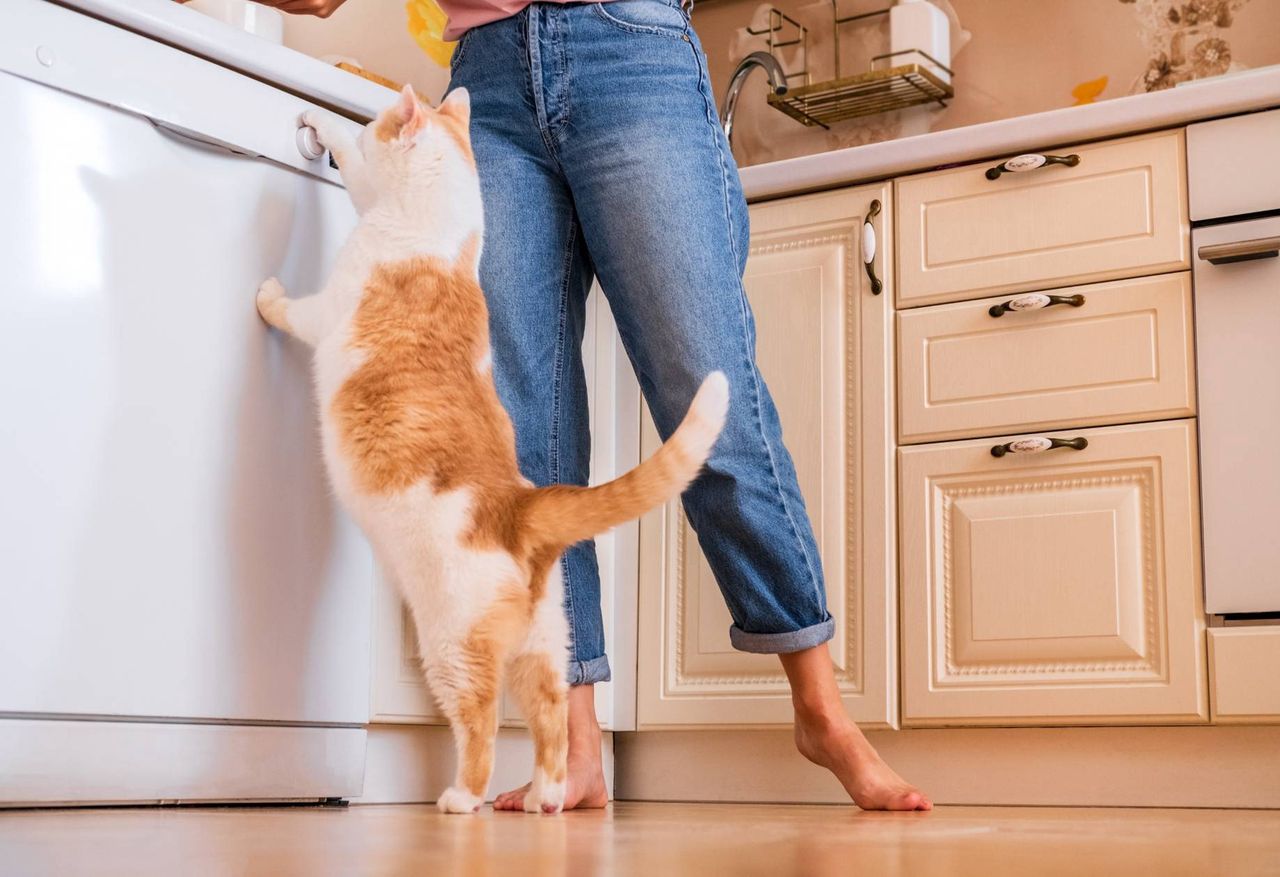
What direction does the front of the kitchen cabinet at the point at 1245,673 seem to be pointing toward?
toward the camera

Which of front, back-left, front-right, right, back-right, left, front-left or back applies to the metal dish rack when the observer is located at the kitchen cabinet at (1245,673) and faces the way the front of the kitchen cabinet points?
back-right

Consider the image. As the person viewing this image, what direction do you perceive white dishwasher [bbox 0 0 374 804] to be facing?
facing the viewer and to the right of the viewer

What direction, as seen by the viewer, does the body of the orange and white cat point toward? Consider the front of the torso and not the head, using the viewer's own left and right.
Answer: facing away from the viewer and to the left of the viewer

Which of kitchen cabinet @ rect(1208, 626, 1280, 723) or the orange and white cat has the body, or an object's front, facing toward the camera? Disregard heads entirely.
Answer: the kitchen cabinet

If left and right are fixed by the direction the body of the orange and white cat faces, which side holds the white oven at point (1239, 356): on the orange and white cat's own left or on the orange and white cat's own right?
on the orange and white cat's own right

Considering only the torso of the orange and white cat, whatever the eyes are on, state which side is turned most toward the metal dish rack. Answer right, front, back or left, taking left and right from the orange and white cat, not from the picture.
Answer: right

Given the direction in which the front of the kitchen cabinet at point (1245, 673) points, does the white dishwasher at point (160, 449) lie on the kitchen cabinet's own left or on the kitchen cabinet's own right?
on the kitchen cabinet's own right

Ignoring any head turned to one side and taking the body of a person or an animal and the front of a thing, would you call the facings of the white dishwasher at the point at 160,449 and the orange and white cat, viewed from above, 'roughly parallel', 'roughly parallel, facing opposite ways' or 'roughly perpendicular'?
roughly parallel, facing opposite ways

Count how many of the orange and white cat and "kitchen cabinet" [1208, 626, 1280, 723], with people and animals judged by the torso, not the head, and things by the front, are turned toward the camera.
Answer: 1

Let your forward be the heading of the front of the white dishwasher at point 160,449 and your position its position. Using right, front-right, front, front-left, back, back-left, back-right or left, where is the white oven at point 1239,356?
front-left
